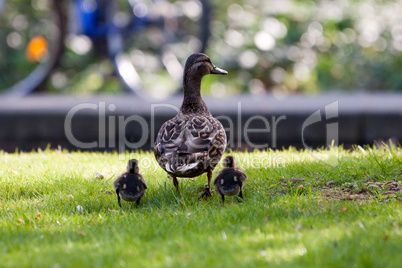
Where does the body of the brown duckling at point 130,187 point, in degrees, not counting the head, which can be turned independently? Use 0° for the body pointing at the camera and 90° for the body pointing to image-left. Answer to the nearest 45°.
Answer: approximately 180°

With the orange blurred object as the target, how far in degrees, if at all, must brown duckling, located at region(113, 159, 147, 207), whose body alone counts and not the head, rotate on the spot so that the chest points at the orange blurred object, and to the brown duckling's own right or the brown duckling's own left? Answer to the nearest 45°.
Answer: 0° — it already faces it

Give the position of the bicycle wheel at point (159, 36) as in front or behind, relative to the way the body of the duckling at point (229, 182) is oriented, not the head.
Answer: in front

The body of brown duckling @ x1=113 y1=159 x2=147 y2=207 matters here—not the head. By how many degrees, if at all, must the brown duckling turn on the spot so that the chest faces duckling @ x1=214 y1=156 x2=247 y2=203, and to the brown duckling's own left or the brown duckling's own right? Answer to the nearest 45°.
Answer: approximately 90° to the brown duckling's own right

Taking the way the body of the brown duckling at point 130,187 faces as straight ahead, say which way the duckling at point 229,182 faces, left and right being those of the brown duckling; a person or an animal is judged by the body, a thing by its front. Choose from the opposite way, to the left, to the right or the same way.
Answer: the same way

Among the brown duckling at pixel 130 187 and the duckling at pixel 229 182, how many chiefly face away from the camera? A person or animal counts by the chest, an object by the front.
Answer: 2

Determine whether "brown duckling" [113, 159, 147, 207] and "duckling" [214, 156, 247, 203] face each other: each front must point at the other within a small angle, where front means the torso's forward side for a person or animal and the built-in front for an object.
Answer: no

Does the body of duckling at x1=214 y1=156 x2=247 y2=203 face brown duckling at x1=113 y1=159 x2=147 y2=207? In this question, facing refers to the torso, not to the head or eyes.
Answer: no
